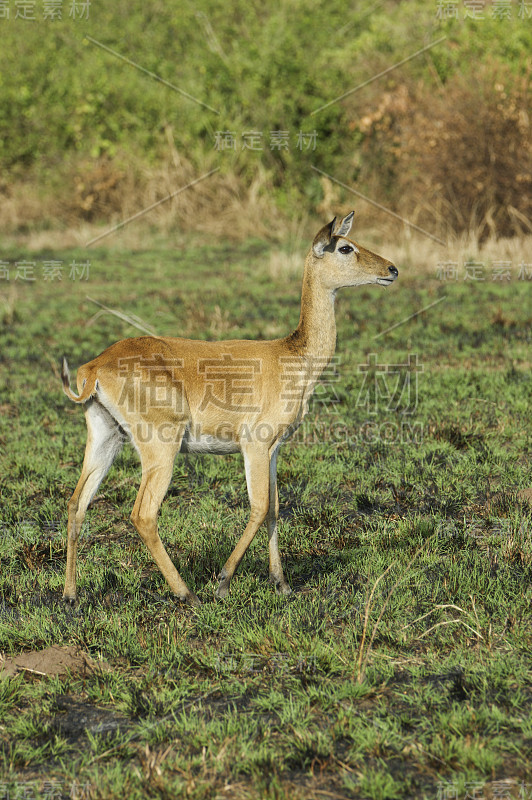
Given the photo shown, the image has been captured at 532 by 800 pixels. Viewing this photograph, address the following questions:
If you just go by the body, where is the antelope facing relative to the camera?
to the viewer's right

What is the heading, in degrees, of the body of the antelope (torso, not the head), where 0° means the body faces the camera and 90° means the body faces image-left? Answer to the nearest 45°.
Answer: approximately 270°
